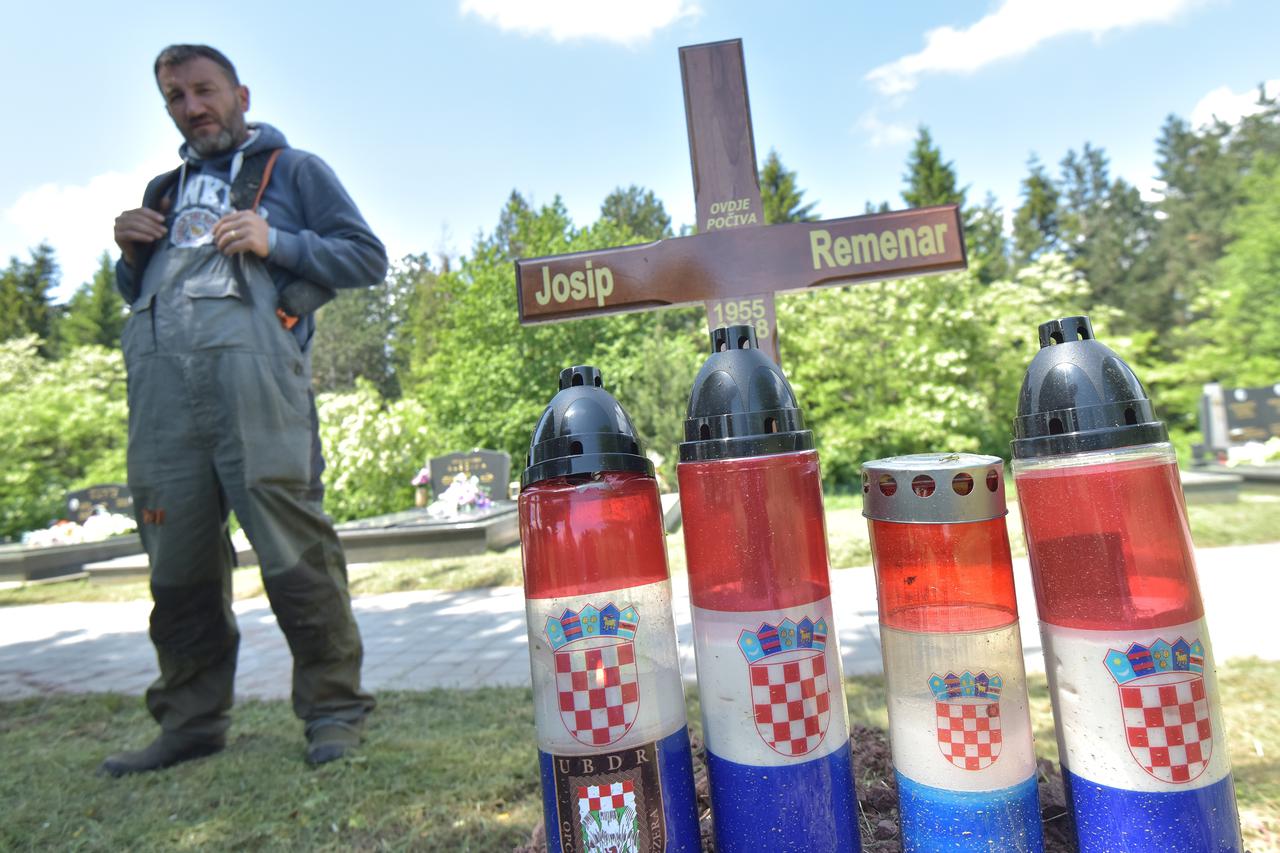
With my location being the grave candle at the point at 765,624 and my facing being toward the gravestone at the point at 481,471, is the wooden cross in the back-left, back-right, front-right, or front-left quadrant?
front-right

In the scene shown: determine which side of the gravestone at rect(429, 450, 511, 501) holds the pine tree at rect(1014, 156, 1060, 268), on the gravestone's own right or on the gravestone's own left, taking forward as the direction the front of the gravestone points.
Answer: on the gravestone's own left

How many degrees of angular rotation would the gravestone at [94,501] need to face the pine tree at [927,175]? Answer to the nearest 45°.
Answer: approximately 90° to its left

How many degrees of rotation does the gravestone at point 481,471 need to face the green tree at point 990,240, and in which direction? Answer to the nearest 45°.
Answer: approximately 135° to its left

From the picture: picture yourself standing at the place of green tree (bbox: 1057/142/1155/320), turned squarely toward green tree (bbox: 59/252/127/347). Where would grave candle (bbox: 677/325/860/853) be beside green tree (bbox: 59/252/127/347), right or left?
left

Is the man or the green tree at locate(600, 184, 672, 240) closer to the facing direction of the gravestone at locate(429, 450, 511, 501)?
the man

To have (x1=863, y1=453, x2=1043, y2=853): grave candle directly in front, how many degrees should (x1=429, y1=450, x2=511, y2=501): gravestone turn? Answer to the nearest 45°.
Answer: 0° — it already faces it

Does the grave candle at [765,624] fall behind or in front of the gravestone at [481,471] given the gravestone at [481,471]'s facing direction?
in front

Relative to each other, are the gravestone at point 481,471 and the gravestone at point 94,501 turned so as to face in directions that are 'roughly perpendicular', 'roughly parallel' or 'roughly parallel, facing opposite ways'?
roughly parallel

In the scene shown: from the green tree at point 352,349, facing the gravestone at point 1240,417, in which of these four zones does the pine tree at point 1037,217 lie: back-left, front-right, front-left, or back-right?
front-left

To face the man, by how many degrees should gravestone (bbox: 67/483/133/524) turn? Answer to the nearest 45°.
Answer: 0° — it already faces them

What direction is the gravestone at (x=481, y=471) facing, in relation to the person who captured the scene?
facing the viewer

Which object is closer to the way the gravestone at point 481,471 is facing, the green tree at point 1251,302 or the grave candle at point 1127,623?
the grave candle

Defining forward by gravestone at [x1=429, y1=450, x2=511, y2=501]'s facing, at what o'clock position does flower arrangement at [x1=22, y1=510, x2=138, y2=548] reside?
The flower arrangement is roughly at 3 o'clock from the gravestone.

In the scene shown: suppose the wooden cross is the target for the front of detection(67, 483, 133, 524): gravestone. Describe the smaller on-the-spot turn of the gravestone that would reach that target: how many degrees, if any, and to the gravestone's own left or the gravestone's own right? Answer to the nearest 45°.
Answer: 0° — it already faces it

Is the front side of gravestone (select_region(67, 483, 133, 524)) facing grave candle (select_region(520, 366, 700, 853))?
yes

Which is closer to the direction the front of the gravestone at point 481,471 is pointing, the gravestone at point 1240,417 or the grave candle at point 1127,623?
the grave candle

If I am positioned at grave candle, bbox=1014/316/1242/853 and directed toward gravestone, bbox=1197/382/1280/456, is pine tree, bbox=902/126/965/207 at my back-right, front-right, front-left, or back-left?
front-left
